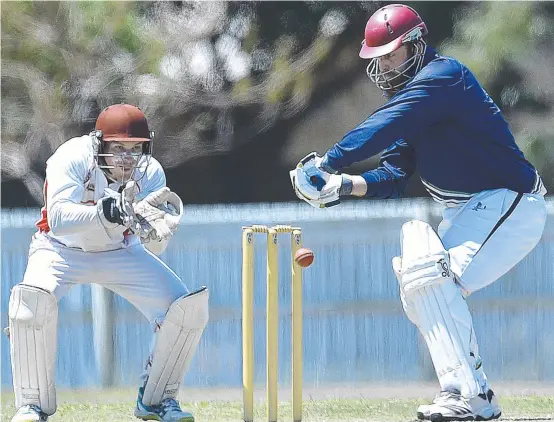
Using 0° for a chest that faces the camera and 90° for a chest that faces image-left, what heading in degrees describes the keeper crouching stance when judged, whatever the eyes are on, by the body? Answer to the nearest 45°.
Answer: approximately 315°

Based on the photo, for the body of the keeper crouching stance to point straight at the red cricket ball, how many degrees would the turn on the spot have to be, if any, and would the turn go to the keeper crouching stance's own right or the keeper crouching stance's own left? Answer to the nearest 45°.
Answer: approximately 45° to the keeper crouching stance's own left

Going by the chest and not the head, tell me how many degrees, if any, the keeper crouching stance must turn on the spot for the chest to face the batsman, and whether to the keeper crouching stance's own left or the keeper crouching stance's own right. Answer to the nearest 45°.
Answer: approximately 45° to the keeper crouching stance's own left
